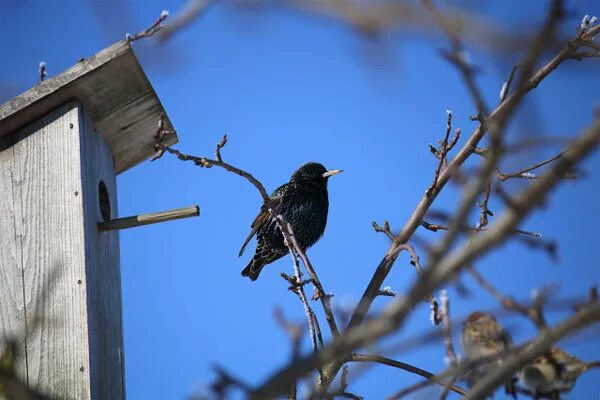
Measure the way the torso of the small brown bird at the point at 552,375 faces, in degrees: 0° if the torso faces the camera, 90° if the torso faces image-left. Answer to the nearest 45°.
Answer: approximately 90°

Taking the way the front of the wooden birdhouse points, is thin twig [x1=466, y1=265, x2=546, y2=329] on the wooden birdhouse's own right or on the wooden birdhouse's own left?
on the wooden birdhouse's own right

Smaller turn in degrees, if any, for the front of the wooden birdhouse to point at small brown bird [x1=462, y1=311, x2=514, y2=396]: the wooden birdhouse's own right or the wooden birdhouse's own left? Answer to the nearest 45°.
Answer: approximately 45° to the wooden birdhouse's own right

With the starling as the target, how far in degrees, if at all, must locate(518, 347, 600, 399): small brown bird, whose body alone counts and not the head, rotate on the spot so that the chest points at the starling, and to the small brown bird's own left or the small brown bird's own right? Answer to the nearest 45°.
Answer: approximately 45° to the small brown bird's own right

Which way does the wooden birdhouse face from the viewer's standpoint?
to the viewer's right

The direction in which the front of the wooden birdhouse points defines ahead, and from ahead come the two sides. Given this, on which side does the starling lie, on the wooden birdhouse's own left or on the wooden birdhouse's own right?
on the wooden birdhouse's own left
